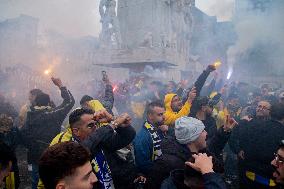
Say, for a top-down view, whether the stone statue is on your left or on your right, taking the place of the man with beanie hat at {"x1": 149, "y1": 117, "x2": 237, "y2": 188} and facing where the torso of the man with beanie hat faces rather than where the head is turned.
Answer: on your left
